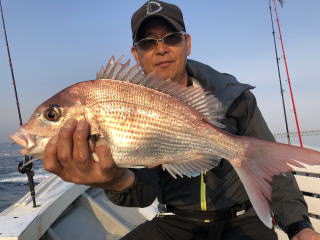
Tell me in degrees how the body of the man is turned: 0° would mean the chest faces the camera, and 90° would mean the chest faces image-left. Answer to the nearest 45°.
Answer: approximately 0°
